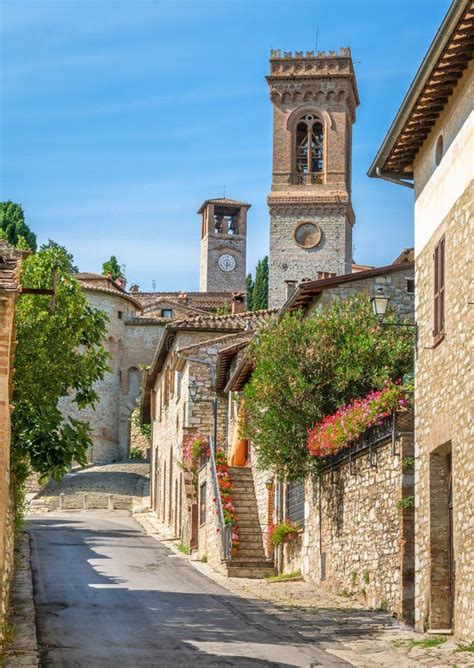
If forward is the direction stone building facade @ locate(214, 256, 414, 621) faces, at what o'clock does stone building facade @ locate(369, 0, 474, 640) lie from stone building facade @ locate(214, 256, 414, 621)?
stone building facade @ locate(369, 0, 474, 640) is roughly at 10 o'clock from stone building facade @ locate(214, 256, 414, 621).

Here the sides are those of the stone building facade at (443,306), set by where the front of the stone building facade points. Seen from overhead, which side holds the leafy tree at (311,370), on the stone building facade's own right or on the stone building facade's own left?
on the stone building facade's own right

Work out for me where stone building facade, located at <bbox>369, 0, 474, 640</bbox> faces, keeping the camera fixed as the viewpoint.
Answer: facing to the left of the viewer

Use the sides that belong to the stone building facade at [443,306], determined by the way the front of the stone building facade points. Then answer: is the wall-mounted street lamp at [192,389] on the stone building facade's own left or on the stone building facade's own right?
on the stone building facade's own right

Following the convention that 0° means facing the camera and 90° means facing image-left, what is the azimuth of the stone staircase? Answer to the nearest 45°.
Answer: approximately 0°
